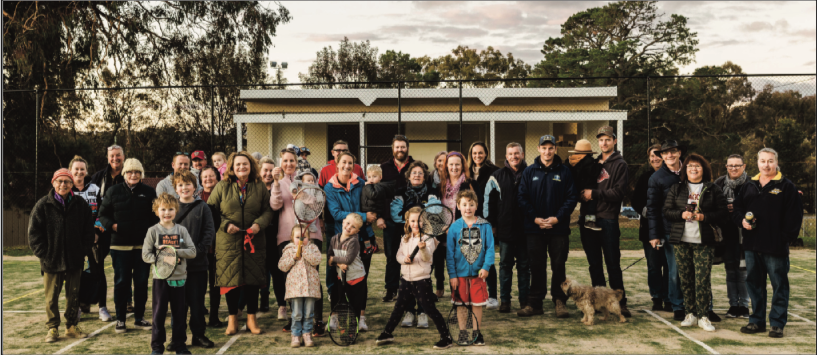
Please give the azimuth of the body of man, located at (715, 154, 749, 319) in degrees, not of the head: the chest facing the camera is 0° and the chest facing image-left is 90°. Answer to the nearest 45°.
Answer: approximately 0°

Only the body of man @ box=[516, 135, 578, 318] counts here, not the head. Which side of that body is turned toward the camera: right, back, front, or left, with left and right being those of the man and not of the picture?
front

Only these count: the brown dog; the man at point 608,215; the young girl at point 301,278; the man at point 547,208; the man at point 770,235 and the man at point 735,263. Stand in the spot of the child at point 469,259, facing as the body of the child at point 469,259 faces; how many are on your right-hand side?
1

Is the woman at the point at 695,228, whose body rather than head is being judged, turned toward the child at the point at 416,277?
no

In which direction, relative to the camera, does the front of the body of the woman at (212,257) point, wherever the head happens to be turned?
toward the camera

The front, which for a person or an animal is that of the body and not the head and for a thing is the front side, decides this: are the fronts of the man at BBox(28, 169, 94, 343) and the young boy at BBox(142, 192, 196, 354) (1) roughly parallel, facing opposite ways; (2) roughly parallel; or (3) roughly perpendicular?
roughly parallel

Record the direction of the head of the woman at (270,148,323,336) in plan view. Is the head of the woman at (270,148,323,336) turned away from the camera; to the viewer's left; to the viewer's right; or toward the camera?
toward the camera

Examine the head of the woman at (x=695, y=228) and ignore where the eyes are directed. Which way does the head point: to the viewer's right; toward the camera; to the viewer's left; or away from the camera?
toward the camera

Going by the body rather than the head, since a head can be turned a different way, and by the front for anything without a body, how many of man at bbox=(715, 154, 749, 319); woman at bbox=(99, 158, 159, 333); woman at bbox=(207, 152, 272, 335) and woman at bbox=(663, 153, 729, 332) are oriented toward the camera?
4

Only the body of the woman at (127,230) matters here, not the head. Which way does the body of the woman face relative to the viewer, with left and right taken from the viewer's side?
facing the viewer

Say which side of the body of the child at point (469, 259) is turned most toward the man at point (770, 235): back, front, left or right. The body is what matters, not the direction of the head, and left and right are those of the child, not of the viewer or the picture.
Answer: left

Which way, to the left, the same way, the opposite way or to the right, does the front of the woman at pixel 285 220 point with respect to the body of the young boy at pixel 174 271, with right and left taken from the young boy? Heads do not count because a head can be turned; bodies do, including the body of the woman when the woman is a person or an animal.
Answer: the same way

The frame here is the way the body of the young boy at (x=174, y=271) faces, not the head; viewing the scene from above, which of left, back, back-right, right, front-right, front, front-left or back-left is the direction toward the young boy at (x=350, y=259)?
left

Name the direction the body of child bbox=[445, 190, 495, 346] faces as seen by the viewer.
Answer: toward the camera

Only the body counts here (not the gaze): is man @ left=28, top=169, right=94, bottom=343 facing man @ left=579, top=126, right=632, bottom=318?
no

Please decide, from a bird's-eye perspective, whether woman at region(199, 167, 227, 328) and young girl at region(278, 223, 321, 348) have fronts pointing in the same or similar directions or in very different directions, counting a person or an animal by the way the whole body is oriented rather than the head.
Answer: same or similar directions

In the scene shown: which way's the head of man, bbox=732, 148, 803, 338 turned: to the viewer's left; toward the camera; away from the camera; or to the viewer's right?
toward the camera

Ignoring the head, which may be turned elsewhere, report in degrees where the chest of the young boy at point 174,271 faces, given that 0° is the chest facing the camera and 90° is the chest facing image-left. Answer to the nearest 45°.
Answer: approximately 0°

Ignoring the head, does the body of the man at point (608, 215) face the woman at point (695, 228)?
no

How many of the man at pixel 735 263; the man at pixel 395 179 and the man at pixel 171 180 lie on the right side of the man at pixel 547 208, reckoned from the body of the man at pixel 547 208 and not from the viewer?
2

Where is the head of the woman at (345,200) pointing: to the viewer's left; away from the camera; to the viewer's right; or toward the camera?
toward the camera
